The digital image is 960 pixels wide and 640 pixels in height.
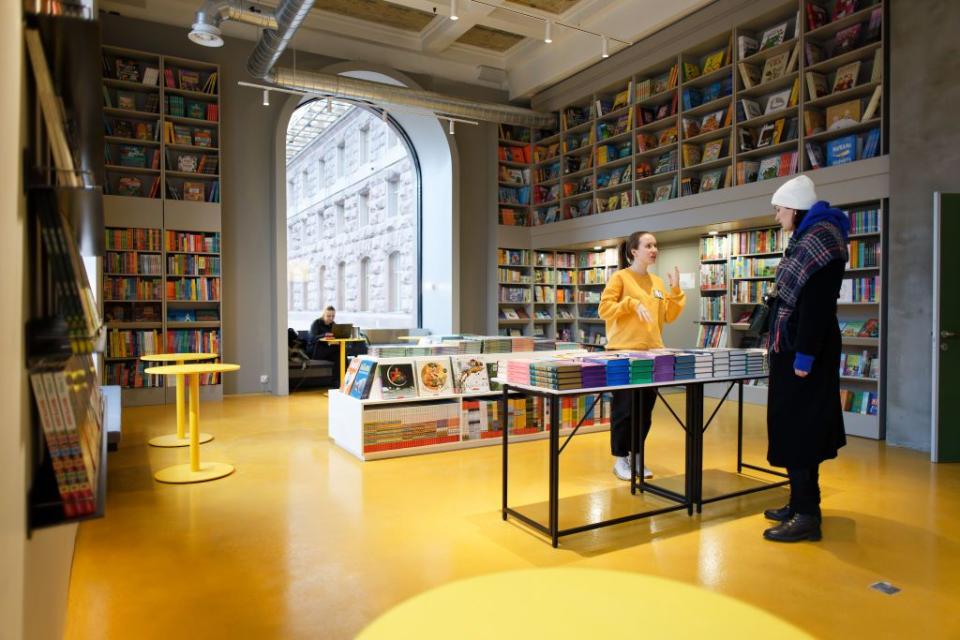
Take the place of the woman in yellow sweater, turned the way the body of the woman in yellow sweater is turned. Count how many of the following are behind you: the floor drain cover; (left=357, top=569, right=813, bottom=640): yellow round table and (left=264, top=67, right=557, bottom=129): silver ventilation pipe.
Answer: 1

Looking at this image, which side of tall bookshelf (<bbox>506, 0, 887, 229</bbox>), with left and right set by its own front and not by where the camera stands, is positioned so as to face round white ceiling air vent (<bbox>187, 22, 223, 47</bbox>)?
front

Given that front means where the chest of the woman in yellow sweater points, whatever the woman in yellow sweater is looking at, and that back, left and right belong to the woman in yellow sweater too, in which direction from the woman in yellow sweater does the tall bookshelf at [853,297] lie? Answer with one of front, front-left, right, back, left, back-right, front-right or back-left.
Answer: left

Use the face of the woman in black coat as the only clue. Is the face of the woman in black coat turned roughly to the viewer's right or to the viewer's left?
to the viewer's left

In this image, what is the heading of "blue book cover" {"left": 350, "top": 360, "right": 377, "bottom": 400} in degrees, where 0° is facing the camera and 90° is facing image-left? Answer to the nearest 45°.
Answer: approximately 45°

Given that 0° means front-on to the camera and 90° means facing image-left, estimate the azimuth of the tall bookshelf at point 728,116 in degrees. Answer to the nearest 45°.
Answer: approximately 45°

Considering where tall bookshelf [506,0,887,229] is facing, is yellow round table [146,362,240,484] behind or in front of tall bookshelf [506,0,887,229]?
in front

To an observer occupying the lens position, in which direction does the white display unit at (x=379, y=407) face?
facing the viewer and to the right of the viewer

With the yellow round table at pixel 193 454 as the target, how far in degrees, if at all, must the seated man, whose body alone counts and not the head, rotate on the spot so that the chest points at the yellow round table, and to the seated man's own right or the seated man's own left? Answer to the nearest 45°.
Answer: approximately 45° to the seated man's own right

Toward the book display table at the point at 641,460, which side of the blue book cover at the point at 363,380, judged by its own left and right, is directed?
left

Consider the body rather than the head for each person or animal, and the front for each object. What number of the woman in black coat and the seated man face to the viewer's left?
1

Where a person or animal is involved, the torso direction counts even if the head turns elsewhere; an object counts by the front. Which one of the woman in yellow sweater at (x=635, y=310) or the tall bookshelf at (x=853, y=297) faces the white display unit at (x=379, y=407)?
the tall bookshelf

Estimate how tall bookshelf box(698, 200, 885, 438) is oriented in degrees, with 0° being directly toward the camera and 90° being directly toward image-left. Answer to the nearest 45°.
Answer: approximately 45°

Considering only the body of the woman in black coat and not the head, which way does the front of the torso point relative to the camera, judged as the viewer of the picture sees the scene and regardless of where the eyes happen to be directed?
to the viewer's left
